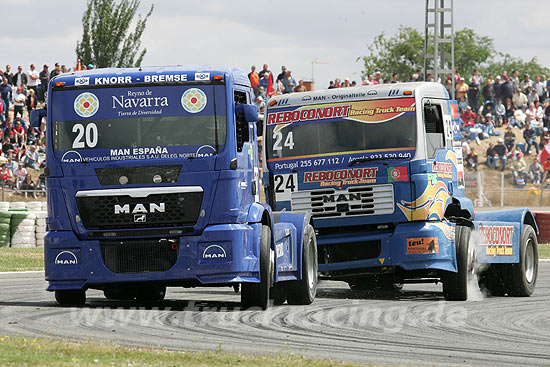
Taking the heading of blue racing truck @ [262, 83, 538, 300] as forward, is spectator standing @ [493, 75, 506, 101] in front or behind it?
behind

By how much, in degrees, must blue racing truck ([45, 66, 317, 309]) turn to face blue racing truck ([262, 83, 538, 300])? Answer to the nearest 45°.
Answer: approximately 135° to its left

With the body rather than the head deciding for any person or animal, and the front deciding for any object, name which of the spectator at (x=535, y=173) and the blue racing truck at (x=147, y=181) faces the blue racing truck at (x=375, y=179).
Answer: the spectator

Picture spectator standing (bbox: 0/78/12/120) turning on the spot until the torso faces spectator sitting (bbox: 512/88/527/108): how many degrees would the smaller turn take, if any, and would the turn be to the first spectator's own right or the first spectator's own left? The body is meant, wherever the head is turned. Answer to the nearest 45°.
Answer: approximately 90° to the first spectator's own left

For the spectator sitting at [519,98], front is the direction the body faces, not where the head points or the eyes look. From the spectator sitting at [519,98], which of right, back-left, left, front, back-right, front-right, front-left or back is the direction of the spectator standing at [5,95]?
front-right

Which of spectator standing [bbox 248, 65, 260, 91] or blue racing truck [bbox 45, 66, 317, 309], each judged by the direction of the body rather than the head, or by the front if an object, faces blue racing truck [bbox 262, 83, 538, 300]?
the spectator standing

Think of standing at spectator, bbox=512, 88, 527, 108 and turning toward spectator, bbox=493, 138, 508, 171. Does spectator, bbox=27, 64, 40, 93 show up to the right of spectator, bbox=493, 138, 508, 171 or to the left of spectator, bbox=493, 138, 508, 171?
right

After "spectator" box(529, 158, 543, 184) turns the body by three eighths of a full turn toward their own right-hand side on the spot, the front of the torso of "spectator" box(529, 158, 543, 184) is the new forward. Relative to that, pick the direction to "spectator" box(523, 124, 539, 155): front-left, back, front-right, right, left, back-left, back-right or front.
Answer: front-right

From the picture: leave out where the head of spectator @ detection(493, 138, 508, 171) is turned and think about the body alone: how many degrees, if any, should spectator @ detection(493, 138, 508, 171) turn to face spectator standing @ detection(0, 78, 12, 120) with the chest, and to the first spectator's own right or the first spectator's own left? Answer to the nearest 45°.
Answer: approximately 45° to the first spectator's own right

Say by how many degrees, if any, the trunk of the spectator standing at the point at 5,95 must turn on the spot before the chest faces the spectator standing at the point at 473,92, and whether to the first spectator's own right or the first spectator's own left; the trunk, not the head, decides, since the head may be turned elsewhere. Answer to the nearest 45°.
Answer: approximately 90° to the first spectator's own left

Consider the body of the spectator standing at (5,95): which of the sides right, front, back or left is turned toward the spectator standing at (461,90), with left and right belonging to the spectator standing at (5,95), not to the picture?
left
